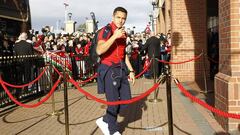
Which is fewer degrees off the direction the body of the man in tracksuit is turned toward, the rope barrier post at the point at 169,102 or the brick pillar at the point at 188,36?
the rope barrier post

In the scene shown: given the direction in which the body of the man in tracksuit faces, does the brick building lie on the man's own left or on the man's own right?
on the man's own left

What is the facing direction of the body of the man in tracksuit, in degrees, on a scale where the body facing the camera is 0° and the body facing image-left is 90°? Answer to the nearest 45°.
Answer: approximately 315°

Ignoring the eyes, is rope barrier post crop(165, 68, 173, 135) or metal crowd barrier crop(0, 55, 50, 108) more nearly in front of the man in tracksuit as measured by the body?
the rope barrier post

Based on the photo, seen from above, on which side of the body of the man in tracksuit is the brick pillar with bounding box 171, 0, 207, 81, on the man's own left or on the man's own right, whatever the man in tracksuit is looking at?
on the man's own left
